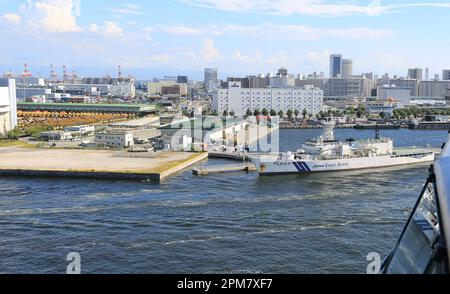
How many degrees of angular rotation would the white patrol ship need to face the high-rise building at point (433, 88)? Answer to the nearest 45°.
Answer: approximately 135° to its right

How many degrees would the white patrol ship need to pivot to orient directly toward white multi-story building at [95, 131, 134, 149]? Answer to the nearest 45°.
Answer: approximately 45° to its right

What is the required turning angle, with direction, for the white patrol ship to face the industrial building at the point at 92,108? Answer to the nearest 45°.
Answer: approximately 90° to its right

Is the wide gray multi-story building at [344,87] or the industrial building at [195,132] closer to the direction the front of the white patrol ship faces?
the industrial building

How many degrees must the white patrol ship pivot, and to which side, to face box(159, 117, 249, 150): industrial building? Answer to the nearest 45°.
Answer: approximately 90° to its right

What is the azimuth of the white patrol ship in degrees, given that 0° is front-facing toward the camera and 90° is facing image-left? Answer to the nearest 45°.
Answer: approximately 45°

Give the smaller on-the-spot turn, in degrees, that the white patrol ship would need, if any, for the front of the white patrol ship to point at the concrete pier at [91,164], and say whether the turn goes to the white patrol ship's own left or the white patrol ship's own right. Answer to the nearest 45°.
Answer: approximately 45° to the white patrol ship's own right

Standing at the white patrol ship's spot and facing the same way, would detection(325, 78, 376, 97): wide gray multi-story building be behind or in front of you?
behind

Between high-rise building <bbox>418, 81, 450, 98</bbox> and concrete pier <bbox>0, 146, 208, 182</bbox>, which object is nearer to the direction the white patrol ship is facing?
the concrete pier

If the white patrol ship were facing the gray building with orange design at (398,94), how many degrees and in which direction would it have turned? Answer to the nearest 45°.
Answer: approximately 135° to its right
